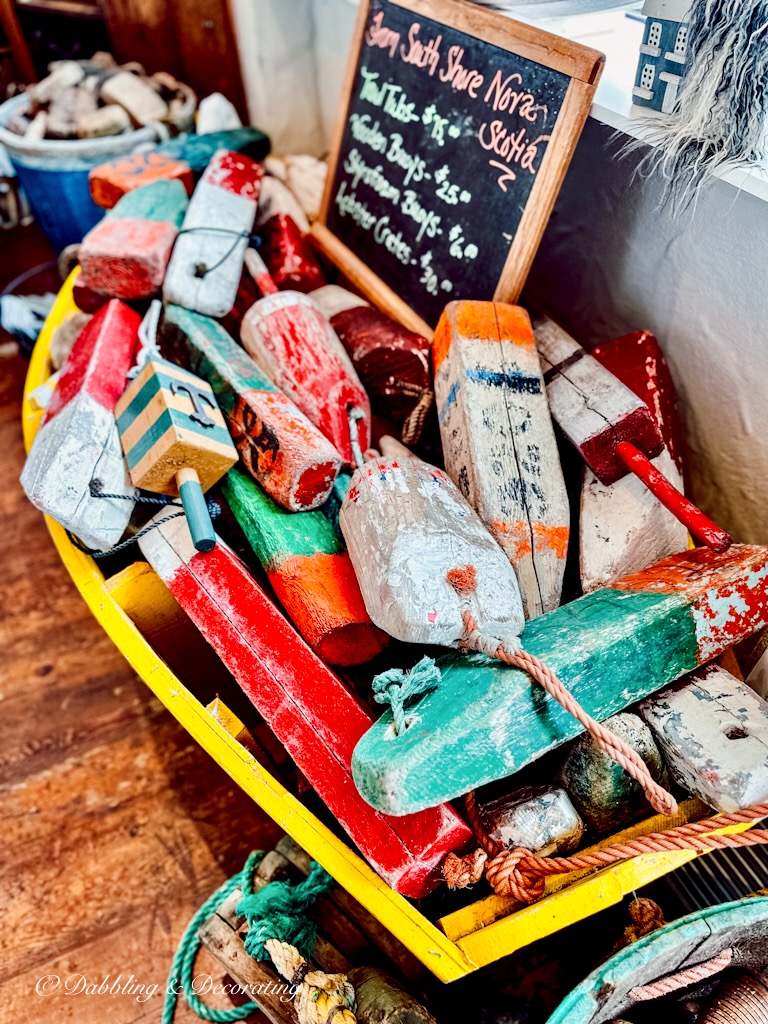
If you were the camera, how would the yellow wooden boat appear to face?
facing away from the viewer and to the left of the viewer
